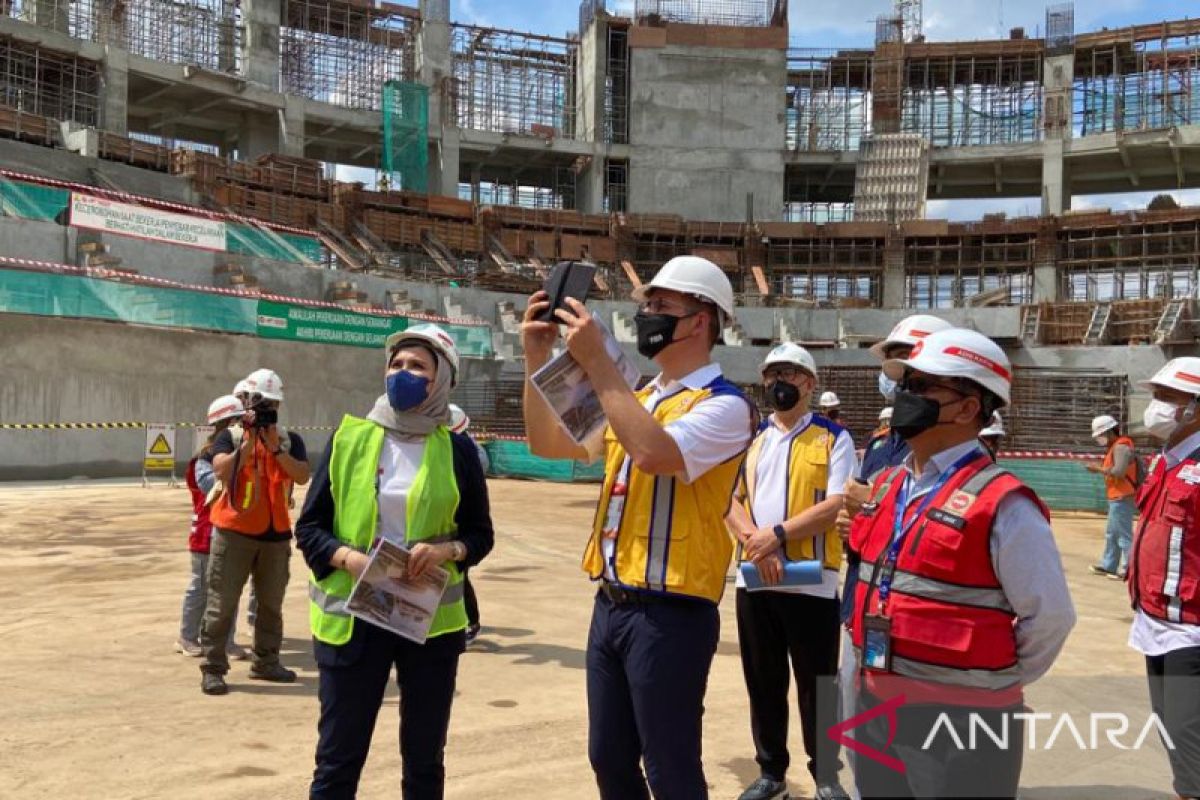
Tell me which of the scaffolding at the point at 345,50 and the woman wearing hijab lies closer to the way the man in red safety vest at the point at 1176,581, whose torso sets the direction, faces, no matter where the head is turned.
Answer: the woman wearing hijab

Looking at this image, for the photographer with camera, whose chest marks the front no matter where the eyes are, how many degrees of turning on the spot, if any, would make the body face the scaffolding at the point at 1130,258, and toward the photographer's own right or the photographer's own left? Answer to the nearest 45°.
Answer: approximately 135° to the photographer's own left

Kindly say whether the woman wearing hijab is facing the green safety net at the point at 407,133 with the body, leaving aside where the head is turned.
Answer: no

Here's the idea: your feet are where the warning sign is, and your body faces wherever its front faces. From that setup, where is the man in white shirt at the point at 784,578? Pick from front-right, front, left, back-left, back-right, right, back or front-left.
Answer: front

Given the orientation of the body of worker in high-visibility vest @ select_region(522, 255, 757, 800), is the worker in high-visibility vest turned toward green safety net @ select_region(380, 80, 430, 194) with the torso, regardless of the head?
no

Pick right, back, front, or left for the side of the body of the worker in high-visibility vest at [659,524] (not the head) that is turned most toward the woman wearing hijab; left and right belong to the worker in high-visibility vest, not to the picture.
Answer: right

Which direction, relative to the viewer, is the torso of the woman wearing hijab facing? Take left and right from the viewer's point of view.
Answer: facing the viewer

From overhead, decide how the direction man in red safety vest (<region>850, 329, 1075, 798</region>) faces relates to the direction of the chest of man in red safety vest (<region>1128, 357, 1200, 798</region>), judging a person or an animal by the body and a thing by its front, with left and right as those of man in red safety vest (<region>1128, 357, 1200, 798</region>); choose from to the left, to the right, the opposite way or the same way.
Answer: the same way

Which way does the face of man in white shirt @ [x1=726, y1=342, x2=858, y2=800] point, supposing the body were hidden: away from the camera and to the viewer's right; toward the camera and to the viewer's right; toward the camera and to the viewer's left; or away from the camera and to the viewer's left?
toward the camera and to the viewer's left

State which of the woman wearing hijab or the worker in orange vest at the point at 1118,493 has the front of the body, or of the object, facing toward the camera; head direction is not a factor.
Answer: the woman wearing hijab

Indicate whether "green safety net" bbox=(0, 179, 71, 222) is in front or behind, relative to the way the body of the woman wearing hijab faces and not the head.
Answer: behind

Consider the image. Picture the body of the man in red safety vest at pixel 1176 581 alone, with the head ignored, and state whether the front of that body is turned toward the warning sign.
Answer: no

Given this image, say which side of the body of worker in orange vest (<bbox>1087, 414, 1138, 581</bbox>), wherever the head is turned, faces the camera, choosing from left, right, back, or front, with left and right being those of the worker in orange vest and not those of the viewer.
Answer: left

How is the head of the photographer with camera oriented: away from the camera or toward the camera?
toward the camera

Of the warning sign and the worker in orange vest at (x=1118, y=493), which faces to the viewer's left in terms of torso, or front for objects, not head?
the worker in orange vest

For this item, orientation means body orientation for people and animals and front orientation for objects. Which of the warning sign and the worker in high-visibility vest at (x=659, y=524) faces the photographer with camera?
the warning sign

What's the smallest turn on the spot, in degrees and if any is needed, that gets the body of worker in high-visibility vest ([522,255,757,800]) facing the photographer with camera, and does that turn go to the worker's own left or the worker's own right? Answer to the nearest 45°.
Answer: approximately 90° to the worker's own right

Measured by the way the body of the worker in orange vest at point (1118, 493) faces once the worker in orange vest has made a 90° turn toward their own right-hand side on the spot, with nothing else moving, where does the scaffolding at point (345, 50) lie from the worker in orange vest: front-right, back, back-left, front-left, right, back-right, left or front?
front-left
